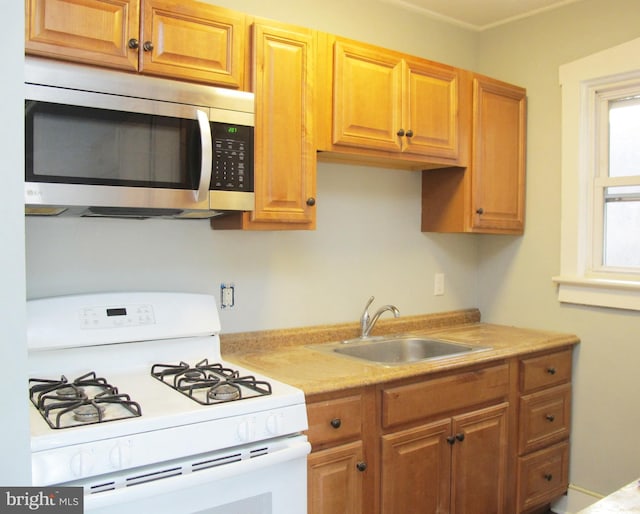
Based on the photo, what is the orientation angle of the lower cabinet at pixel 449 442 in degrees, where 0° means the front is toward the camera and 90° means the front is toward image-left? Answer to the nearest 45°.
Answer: approximately 315°

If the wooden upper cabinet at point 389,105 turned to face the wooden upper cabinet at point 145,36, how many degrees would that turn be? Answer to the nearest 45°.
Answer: approximately 90° to its right

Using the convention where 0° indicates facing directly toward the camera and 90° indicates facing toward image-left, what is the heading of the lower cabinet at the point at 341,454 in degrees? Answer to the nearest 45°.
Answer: approximately 315°
